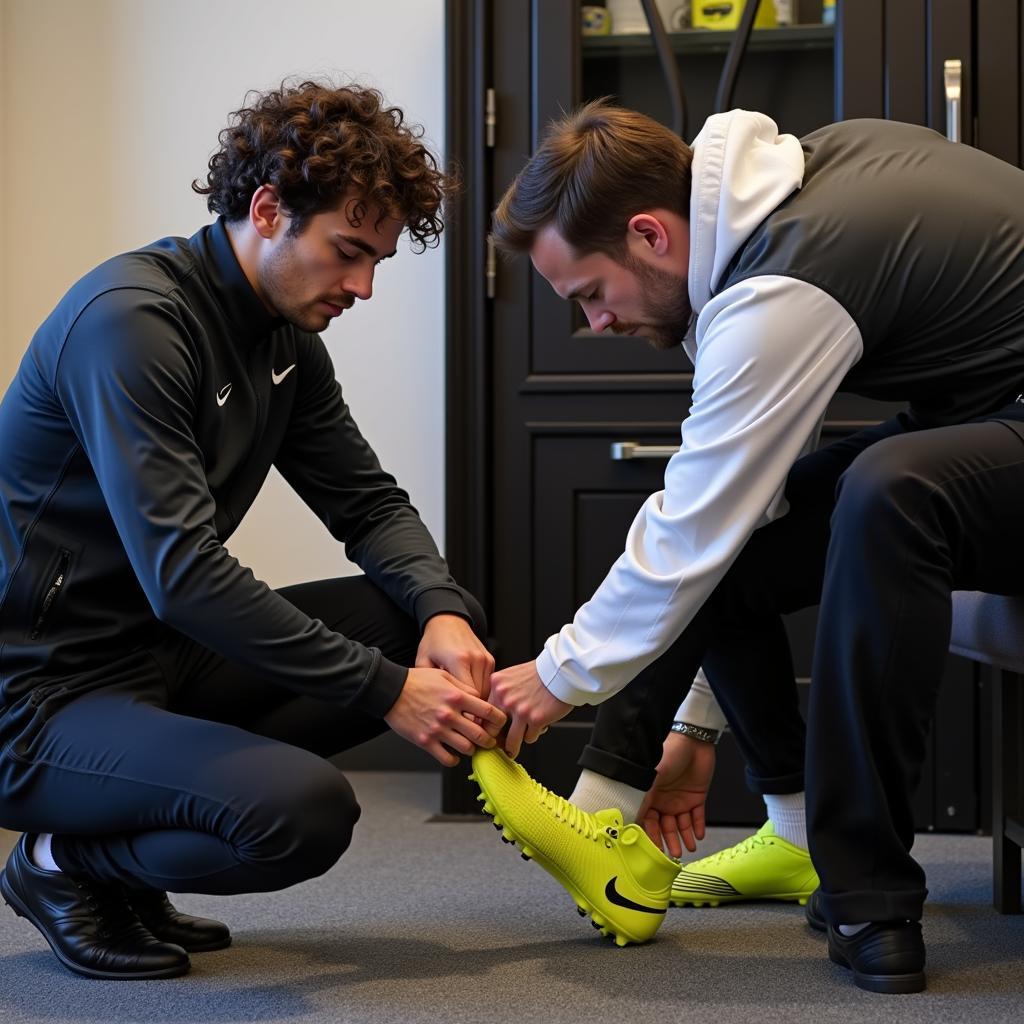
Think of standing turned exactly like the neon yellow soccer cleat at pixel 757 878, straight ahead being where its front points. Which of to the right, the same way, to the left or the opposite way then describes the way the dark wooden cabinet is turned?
to the left

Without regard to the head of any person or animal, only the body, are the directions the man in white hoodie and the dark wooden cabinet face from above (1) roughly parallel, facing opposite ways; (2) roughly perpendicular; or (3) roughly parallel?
roughly perpendicular

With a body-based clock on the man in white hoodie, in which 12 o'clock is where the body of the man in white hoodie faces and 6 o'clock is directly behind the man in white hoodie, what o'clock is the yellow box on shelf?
The yellow box on shelf is roughly at 3 o'clock from the man in white hoodie.

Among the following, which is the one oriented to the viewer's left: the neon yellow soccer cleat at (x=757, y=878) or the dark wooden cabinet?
the neon yellow soccer cleat

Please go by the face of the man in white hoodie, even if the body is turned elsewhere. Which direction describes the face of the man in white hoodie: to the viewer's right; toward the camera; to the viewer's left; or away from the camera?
to the viewer's left

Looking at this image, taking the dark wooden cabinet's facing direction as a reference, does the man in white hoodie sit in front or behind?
in front

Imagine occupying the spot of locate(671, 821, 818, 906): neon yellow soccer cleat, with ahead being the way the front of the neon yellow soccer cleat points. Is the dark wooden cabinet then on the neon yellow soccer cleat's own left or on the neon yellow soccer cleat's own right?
on the neon yellow soccer cleat's own right

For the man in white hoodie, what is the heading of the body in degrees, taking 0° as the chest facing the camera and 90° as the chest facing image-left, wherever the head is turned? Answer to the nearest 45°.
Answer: approximately 90°

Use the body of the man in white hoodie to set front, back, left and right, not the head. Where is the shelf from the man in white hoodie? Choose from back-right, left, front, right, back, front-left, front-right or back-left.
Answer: right

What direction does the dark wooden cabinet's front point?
toward the camera

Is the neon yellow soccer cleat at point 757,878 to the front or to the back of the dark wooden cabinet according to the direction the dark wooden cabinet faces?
to the front

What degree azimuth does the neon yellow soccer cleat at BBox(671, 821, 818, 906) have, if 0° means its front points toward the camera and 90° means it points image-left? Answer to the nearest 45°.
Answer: approximately 90°

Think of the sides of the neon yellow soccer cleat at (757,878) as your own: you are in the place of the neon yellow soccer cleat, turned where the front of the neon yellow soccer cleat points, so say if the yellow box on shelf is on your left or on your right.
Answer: on your right
